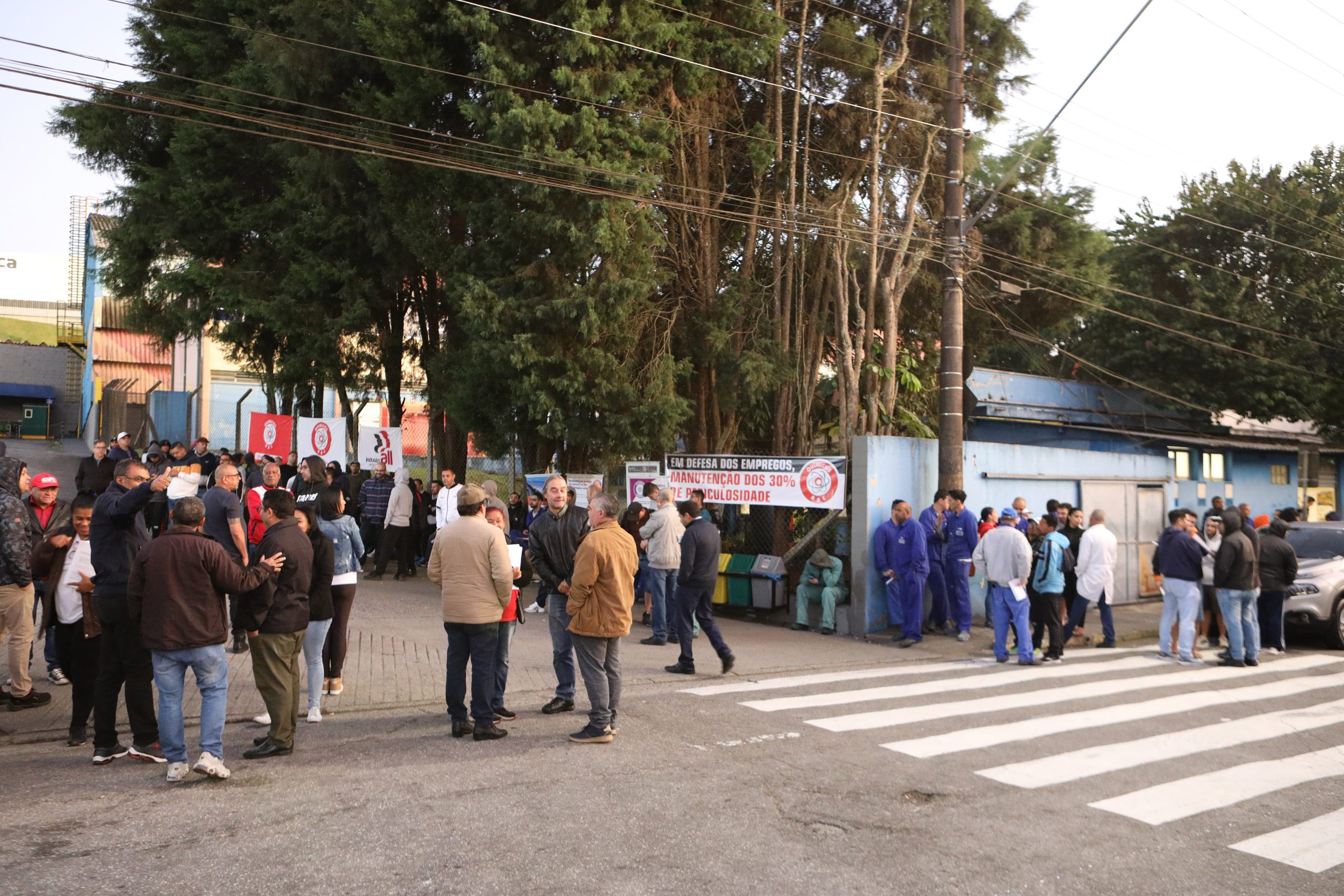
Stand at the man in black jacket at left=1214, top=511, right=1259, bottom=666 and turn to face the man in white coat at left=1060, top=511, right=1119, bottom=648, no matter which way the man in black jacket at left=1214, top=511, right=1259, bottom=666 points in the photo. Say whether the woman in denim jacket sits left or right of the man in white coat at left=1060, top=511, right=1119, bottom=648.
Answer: left

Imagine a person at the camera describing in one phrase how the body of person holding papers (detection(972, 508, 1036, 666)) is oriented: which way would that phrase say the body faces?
away from the camera

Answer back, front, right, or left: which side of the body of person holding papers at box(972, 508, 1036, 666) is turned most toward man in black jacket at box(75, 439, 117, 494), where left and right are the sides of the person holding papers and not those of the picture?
left

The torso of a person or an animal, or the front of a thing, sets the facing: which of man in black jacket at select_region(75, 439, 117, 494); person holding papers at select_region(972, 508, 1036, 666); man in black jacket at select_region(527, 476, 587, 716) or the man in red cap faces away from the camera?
the person holding papers

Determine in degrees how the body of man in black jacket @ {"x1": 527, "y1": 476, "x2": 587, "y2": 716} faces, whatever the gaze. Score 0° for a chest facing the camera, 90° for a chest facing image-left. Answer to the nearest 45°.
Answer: approximately 0°

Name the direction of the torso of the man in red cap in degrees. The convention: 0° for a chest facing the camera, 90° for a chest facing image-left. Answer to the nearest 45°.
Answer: approximately 315°

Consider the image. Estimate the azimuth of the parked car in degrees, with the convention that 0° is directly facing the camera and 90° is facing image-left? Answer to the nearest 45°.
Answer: approximately 45°

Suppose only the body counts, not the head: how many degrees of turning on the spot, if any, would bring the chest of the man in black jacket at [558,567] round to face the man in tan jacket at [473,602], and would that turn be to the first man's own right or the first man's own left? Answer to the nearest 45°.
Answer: approximately 45° to the first man's own right

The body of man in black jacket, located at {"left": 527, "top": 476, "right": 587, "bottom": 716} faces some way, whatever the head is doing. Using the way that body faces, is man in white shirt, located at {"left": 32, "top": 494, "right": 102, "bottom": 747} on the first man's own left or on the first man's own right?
on the first man's own right

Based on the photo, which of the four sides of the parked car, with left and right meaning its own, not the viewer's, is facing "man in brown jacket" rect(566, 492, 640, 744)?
front

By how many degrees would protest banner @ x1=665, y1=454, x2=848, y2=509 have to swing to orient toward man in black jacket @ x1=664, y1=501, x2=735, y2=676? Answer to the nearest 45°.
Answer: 0° — it already faces them

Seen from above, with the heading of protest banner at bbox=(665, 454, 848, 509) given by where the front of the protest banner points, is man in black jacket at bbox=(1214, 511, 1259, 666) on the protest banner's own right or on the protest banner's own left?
on the protest banner's own left

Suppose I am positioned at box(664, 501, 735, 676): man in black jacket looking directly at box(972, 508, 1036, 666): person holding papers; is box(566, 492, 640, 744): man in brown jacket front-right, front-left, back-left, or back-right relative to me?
back-right
